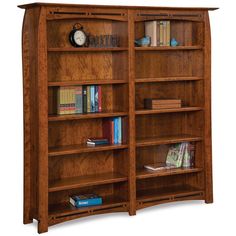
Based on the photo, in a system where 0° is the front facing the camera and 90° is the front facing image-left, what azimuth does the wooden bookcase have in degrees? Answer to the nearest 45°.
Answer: approximately 315°

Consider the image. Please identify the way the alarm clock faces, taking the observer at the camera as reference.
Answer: facing the viewer and to the right of the viewer
